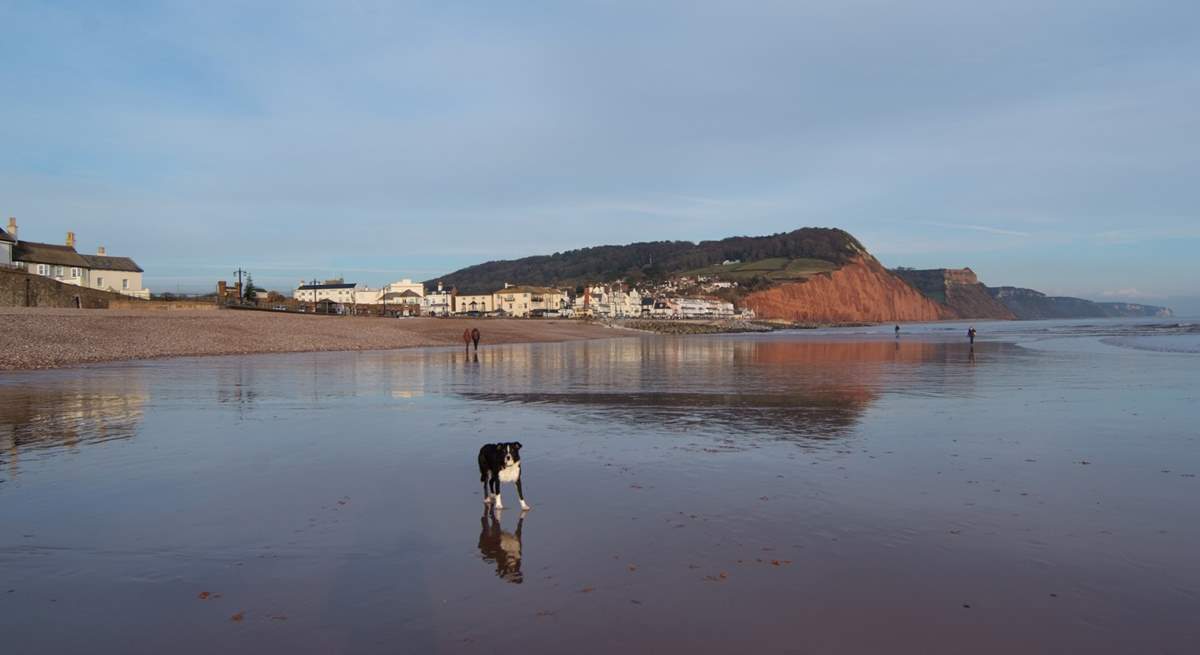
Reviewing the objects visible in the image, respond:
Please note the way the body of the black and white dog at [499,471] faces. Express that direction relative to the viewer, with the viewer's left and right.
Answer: facing the viewer and to the right of the viewer
